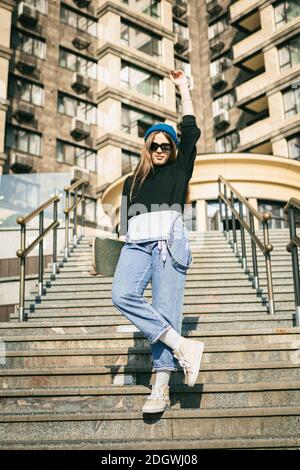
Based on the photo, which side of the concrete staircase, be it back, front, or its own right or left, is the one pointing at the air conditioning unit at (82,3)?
back

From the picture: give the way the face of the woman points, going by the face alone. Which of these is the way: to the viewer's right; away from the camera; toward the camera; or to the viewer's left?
toward the camera

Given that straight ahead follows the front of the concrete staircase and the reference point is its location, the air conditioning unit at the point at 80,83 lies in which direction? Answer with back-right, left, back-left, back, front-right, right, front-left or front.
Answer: back

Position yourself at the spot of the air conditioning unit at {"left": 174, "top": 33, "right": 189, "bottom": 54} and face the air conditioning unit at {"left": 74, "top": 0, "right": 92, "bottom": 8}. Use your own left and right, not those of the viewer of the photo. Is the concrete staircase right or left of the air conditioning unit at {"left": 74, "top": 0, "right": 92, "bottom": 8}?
left

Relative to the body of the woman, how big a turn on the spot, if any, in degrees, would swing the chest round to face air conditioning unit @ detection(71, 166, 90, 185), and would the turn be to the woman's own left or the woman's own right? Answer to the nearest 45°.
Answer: approximately 180°

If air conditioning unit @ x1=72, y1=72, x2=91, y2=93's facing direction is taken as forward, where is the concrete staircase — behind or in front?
in front

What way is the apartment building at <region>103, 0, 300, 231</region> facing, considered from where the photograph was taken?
facing the viewer and to the left of the viewer

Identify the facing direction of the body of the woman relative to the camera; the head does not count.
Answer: toward the camera

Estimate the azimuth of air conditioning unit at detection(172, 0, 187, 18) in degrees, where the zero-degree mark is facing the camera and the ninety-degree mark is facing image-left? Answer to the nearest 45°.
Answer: approximately 45°

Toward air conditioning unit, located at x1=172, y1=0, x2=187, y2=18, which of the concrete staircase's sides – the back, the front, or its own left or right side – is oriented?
back

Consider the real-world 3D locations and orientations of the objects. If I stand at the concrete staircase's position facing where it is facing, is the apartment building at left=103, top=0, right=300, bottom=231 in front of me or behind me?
behind

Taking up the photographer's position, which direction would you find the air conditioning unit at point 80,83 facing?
facing the viewer and to the right of the viewer
